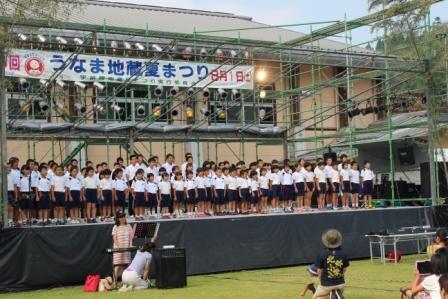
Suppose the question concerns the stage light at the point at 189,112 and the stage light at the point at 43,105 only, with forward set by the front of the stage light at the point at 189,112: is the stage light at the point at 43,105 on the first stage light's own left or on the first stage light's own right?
on the first stage light's own right

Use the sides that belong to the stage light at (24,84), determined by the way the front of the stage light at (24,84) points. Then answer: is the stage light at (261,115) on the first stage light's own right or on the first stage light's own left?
on the first stage light's own left

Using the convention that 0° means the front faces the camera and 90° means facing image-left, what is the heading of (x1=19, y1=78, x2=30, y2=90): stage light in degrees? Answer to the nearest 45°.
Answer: approximately 315°

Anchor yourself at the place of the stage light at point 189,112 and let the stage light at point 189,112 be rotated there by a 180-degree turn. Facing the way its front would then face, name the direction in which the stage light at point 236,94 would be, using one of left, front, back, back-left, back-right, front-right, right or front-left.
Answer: right

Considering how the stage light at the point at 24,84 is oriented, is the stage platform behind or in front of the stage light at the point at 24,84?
in front

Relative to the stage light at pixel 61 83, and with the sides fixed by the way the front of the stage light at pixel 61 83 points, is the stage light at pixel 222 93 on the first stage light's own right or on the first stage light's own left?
on the first stage light's own left

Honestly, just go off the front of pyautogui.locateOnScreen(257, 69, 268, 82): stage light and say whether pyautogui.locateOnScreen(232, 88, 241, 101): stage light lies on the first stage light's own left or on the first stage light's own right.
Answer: on the first stage light's own right
